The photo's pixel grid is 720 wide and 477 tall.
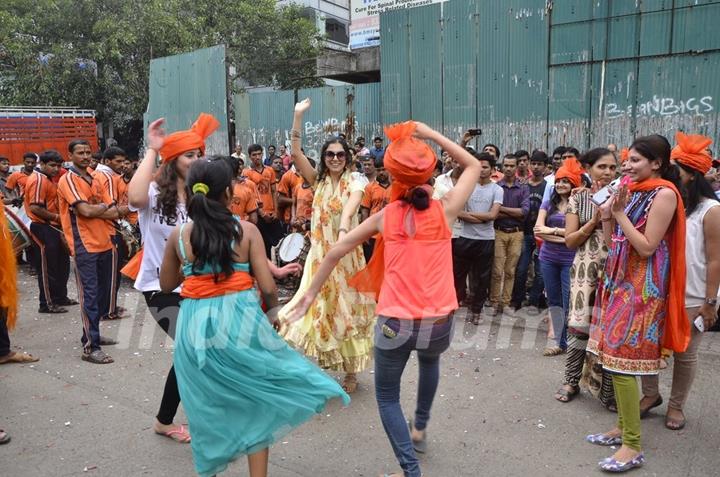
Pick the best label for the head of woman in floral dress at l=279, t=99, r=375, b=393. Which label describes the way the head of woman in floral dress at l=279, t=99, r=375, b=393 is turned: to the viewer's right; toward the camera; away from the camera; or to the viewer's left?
toward the camera

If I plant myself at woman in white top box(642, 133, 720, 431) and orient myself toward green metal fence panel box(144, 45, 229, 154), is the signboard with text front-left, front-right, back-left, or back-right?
front-right

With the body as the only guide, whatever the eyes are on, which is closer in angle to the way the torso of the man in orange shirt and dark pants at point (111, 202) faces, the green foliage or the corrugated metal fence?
the corrugated metal fence

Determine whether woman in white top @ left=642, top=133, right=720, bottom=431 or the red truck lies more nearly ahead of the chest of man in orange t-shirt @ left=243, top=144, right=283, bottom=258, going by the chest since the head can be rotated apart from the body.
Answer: the woman in white top

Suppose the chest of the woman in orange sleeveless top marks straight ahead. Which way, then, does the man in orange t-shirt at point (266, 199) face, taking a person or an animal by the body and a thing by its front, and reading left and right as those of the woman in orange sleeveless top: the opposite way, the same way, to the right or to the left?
the opposite way

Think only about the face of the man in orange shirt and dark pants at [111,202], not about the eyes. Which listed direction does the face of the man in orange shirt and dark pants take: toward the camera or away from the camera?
toward the camera

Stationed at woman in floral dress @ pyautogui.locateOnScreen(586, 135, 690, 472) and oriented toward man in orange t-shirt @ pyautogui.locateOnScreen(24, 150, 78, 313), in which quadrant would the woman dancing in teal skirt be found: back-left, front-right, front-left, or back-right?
front-left

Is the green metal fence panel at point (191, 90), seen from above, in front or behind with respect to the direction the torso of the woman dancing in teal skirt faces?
in front

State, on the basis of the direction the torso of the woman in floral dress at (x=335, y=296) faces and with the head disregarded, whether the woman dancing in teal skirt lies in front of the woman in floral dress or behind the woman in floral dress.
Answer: in front

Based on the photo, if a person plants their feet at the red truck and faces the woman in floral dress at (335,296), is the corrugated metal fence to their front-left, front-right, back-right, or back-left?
front-left

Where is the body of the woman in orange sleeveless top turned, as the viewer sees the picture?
away from the camera

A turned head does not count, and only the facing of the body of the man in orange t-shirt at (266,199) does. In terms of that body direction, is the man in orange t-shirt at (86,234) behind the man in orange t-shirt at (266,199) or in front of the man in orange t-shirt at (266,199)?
in front

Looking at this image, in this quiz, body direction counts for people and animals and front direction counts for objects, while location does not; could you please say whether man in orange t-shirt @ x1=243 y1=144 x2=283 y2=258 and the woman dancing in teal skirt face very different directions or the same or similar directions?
very different directions

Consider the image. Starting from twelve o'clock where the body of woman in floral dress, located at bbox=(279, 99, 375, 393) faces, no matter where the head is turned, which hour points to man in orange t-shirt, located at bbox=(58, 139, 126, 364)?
The man in orange t-shirt is roughly at 4 o'clock from the woman in floral dress.

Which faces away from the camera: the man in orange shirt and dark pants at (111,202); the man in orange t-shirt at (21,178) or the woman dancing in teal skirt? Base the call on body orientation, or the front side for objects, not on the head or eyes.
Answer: the woman dancing in teal skirt

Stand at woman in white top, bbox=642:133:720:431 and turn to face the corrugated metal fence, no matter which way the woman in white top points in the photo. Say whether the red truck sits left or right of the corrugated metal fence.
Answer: left
